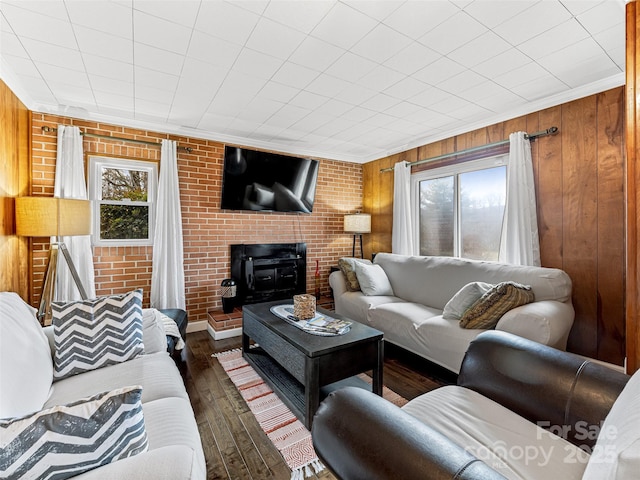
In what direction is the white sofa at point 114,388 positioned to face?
to the viewer's right

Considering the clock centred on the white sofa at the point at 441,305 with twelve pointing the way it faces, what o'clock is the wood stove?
The wood stove is roughly at 2 o'clock from the white sofa.

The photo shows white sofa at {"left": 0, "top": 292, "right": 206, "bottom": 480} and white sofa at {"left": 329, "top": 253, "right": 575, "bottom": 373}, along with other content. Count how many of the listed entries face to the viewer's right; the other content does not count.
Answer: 1

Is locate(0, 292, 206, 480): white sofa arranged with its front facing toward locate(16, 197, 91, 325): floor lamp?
no

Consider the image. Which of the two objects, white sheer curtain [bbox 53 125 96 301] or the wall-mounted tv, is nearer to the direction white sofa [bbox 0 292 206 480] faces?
the wall-mounted tv

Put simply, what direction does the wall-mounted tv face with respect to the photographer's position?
facing the viewer and to the right of the viewer

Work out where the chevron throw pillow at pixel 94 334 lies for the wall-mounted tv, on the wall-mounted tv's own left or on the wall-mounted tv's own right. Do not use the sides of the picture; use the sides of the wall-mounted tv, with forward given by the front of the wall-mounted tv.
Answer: on the wall-mounted tv's own right

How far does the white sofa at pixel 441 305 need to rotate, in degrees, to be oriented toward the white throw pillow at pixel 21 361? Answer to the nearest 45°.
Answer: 0° — it already faces it

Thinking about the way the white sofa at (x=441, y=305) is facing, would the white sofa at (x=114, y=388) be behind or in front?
in front

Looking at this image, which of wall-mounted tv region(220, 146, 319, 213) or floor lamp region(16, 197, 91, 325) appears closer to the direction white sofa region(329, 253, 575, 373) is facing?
the floor lamp

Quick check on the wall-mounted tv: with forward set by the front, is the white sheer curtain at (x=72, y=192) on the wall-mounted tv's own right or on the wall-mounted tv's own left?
on the wall-mounted tv's own right

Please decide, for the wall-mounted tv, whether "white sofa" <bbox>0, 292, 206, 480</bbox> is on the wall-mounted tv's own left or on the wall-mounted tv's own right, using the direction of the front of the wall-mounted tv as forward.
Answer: on the wall-mounted tv's own right

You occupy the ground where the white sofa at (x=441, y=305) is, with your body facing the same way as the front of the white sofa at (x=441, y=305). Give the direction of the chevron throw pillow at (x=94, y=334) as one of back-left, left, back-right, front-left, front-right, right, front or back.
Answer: front

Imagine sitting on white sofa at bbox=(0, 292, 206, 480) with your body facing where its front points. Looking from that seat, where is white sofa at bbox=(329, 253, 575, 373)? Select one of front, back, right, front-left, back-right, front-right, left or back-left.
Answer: front

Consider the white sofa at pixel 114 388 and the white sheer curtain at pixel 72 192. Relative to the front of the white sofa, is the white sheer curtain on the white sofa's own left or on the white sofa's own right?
on the white sofa's own left

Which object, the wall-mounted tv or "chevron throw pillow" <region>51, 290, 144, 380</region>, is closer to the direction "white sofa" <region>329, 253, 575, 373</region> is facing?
the chevron throw pillow

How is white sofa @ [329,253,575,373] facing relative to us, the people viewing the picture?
facing the viewer and to the left of the viewer

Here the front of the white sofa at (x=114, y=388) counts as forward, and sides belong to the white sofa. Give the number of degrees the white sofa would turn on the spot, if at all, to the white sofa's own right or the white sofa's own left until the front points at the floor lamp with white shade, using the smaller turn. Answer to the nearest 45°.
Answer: approximately 45° to the white sofa's own left

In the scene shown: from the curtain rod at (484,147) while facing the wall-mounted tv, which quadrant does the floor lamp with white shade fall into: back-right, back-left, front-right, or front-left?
front-right
